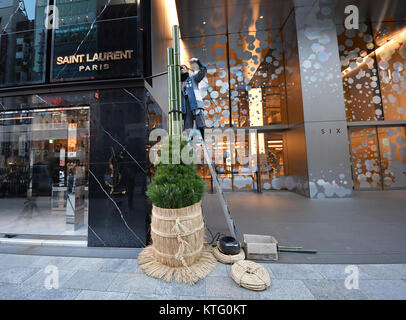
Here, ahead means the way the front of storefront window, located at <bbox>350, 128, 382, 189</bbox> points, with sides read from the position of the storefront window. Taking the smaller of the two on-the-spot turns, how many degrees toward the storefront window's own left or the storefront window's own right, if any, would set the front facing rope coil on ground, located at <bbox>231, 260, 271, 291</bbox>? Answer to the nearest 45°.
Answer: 0° — it already faces it

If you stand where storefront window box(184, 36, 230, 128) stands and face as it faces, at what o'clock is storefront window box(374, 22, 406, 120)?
storefront window box(374, 22, 406, 120) is roughly at 9 o'clock from storefront window box(184, 36, 230, 128).

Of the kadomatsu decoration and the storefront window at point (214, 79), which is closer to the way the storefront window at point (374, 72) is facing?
the kadomatsu decoration
